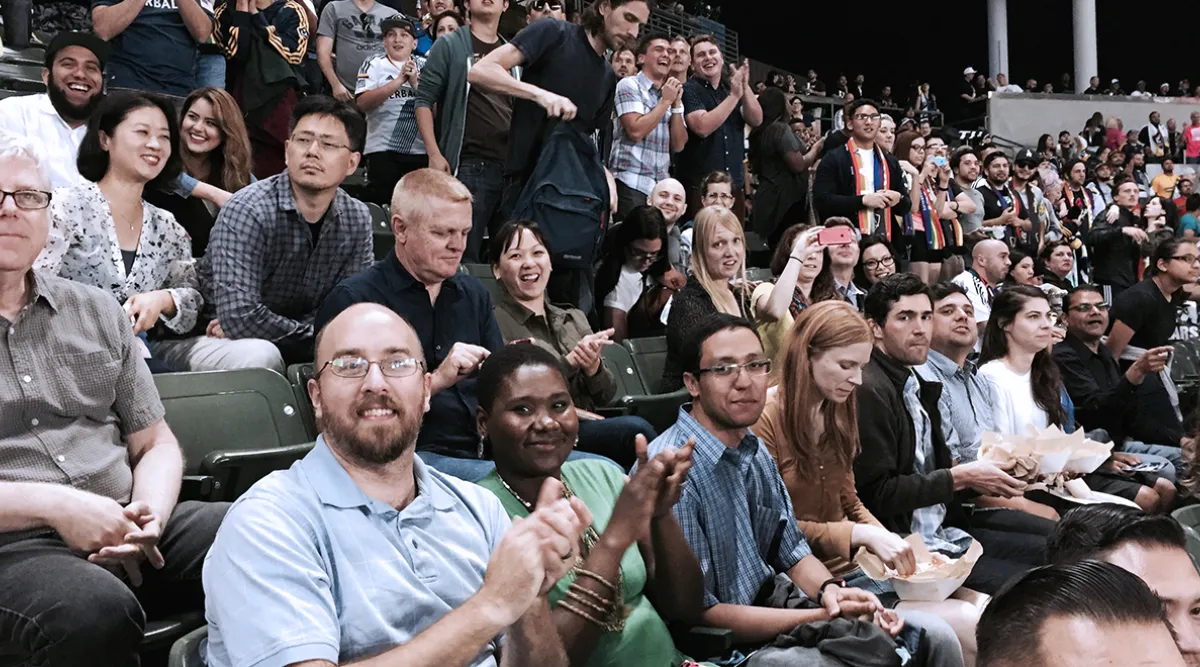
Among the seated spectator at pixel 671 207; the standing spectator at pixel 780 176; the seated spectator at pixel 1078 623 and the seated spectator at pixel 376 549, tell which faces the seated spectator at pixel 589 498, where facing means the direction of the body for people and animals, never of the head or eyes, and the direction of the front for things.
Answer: the seated spectator at pixel 671 207

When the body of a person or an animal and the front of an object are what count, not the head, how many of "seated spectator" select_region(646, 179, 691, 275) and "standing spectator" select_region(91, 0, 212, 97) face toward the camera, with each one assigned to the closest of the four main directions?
2

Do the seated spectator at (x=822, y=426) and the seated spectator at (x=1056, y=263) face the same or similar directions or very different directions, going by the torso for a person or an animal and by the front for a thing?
same or similar directions

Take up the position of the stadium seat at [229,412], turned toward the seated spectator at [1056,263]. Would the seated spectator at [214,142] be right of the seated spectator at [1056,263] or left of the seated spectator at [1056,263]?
left

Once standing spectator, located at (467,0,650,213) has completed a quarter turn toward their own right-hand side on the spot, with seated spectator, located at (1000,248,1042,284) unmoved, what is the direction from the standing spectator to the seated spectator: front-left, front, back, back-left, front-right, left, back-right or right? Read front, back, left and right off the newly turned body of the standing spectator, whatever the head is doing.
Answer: back

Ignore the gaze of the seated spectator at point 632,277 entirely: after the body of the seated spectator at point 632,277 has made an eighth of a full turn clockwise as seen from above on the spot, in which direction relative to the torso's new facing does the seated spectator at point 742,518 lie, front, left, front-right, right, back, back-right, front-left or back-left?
front

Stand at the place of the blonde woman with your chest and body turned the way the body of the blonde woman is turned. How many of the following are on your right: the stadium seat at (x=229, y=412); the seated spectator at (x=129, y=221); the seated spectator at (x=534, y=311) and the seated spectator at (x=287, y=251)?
4

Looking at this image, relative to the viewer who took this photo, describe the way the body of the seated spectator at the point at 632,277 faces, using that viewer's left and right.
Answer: facing the viewer and to the right of the viewer

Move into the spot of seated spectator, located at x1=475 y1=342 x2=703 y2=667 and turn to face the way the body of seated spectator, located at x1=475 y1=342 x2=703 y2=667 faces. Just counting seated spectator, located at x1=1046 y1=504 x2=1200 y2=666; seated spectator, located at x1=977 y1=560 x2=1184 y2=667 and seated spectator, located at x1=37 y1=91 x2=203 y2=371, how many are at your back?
1

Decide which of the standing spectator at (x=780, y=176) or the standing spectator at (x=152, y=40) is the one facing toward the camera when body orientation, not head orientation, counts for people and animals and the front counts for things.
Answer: the standing spectator at (x=152, y=40)

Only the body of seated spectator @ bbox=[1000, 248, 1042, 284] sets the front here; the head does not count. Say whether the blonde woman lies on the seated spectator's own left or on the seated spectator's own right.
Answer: on the seated spectator's own right

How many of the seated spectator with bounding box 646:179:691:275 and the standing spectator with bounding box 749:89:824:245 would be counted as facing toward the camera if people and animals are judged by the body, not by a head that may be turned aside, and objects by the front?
1

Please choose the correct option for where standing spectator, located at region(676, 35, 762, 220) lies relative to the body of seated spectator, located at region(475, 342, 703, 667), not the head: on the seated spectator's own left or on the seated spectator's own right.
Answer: on the seated spectator's own left

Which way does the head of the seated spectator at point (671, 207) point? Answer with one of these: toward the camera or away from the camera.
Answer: toward the camera

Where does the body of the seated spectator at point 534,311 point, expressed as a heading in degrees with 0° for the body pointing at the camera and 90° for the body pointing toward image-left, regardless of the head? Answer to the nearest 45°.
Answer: approximately 315°
